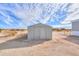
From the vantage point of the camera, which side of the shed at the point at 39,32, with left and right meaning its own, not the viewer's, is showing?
front

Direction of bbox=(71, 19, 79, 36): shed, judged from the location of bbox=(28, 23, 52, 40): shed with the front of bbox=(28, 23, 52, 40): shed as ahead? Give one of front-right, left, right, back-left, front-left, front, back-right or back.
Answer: left
